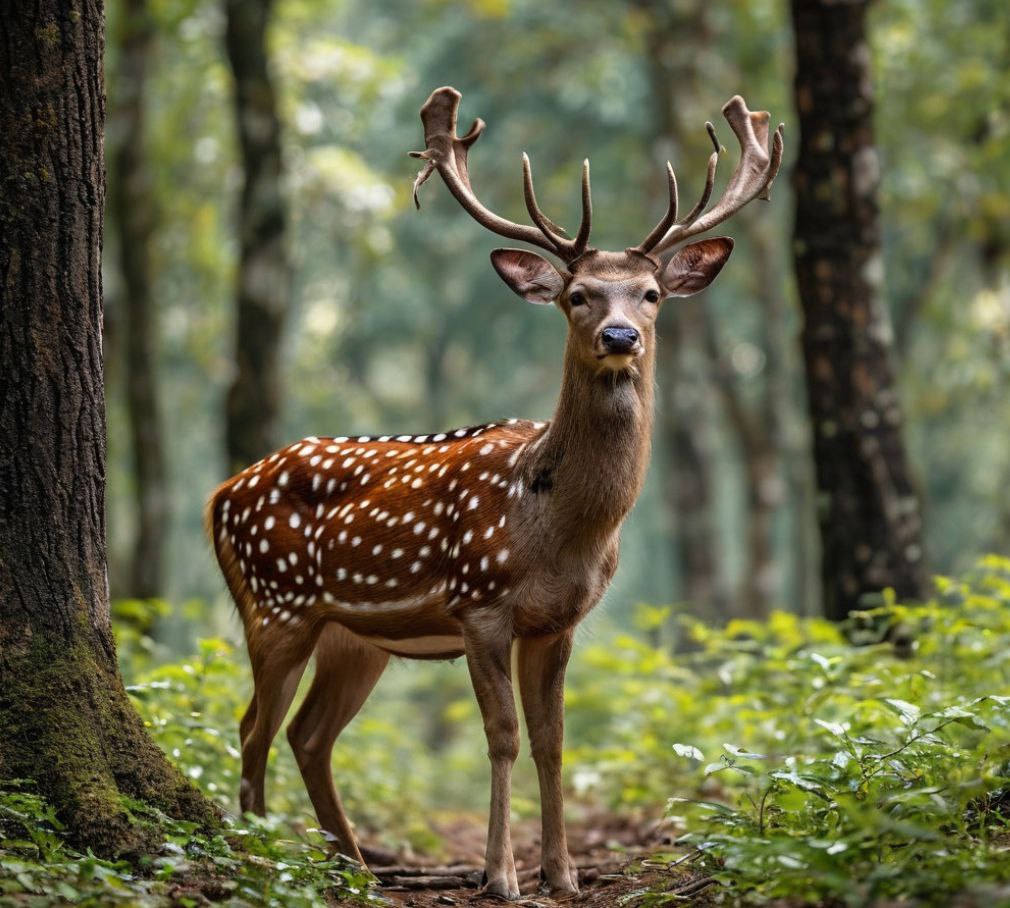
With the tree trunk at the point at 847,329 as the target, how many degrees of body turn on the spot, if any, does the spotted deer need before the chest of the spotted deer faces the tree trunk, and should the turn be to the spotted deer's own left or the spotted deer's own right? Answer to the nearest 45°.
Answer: approximately 90° to the spotted deer's own left

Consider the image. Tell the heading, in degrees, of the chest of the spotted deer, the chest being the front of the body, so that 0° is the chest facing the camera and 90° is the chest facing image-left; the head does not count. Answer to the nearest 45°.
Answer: approximately 315°

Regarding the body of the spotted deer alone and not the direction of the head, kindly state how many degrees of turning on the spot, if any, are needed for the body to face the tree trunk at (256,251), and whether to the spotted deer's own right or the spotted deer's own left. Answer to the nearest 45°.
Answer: approximately 135° to the spotted deer's own left

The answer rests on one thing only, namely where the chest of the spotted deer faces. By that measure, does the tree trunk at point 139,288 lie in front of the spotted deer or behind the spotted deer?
behind

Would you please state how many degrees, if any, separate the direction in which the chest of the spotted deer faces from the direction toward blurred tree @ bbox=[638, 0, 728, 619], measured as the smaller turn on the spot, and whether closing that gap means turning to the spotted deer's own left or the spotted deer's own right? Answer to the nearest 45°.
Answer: approximately 135° to the spotted deer's own left

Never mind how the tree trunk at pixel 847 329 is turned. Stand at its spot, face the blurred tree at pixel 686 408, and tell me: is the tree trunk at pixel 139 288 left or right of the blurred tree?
left

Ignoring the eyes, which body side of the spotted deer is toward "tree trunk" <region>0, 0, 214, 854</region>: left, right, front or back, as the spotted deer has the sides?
back
